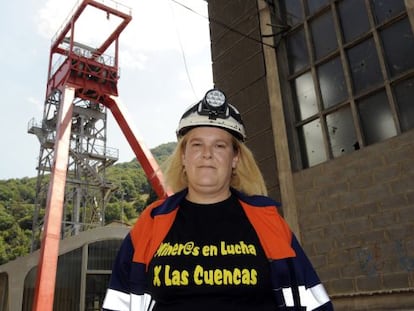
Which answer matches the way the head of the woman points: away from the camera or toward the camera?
toward the camera

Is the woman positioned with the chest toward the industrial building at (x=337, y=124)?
no

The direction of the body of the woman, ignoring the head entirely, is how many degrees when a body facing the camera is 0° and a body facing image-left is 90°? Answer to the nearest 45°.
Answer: approximately 0°
